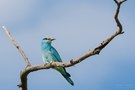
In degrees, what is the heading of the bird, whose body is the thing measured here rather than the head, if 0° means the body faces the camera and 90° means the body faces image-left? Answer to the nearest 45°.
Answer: approximately 45°
